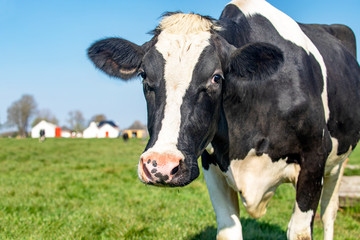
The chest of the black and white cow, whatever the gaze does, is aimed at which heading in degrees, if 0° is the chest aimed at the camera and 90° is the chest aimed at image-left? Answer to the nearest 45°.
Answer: approximately 45°
